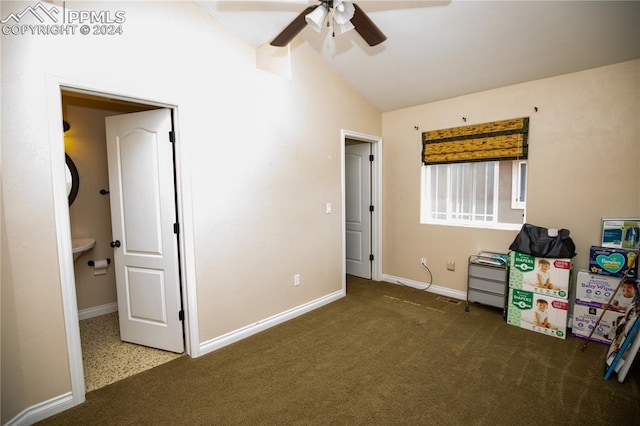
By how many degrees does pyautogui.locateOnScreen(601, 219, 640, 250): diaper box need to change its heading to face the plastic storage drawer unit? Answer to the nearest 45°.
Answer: approximately 90° to its right

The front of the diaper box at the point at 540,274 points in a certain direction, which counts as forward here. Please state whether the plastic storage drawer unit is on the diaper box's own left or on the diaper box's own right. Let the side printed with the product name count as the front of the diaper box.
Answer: on the diaper box's own right

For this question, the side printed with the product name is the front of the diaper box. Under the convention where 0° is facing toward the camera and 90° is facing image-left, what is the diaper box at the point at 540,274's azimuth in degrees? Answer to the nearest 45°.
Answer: approximately 0°

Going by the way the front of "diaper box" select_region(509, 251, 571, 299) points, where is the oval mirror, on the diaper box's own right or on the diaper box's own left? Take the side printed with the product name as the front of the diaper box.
on the diaper box's own right
